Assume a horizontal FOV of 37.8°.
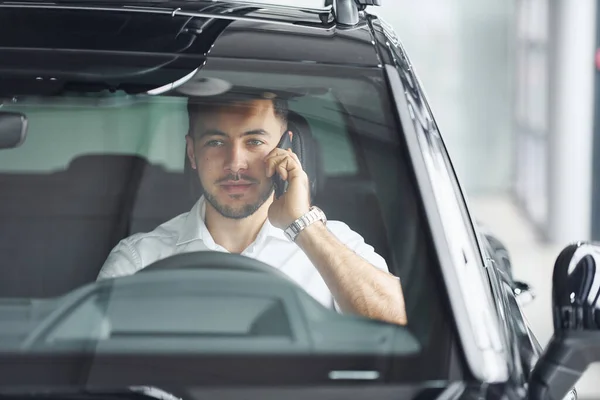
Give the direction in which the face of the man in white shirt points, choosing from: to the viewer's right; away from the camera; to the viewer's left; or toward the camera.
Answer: toward the camera

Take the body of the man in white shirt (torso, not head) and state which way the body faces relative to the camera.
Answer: toward the camera

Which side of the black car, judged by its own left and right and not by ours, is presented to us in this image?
front
